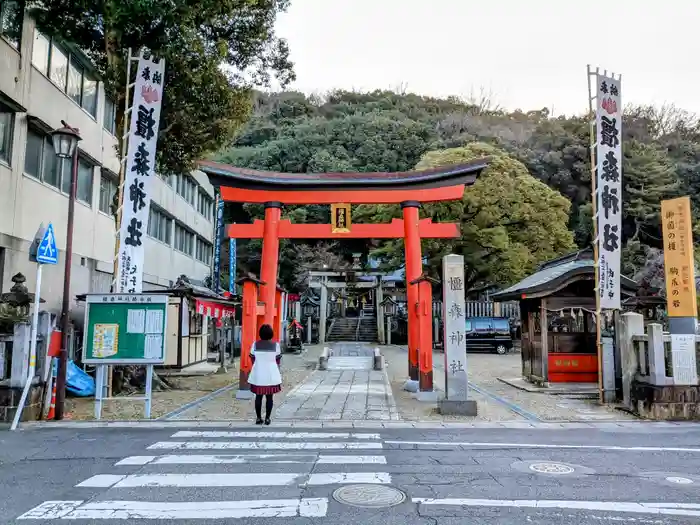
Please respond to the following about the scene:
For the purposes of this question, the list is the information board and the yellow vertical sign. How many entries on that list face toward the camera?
2

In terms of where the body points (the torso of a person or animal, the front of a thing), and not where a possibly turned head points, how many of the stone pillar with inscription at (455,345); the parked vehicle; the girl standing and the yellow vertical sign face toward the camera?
2

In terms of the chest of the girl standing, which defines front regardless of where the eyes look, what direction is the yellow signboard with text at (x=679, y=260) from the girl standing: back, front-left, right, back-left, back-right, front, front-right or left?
right

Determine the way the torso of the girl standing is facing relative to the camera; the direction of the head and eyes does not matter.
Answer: away from the camera

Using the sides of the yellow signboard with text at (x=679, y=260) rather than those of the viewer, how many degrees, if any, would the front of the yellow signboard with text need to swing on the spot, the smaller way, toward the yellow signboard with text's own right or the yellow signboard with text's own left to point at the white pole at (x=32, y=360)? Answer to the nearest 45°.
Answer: approximately 45° to the yellow signboard with text's own right

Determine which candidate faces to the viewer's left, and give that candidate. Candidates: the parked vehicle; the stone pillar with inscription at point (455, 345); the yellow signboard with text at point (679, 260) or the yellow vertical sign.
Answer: the parked vehicle

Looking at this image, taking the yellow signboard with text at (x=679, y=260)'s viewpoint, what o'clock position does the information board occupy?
The information board is roughly at 2 o'clock from the yellow signboard with text.

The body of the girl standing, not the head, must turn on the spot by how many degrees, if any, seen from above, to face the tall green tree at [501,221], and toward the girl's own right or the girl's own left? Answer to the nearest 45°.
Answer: approximately 45° to the girl's own right

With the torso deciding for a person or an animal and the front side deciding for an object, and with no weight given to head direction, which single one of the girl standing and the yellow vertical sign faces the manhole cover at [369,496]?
the yellow vertical sign

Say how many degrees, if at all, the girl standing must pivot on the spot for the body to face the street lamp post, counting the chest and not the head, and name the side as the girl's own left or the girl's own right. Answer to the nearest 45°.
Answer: approximately 90° to the girl's own left

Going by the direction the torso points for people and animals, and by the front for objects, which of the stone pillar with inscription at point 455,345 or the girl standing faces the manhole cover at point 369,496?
the stone pillar with inscription
